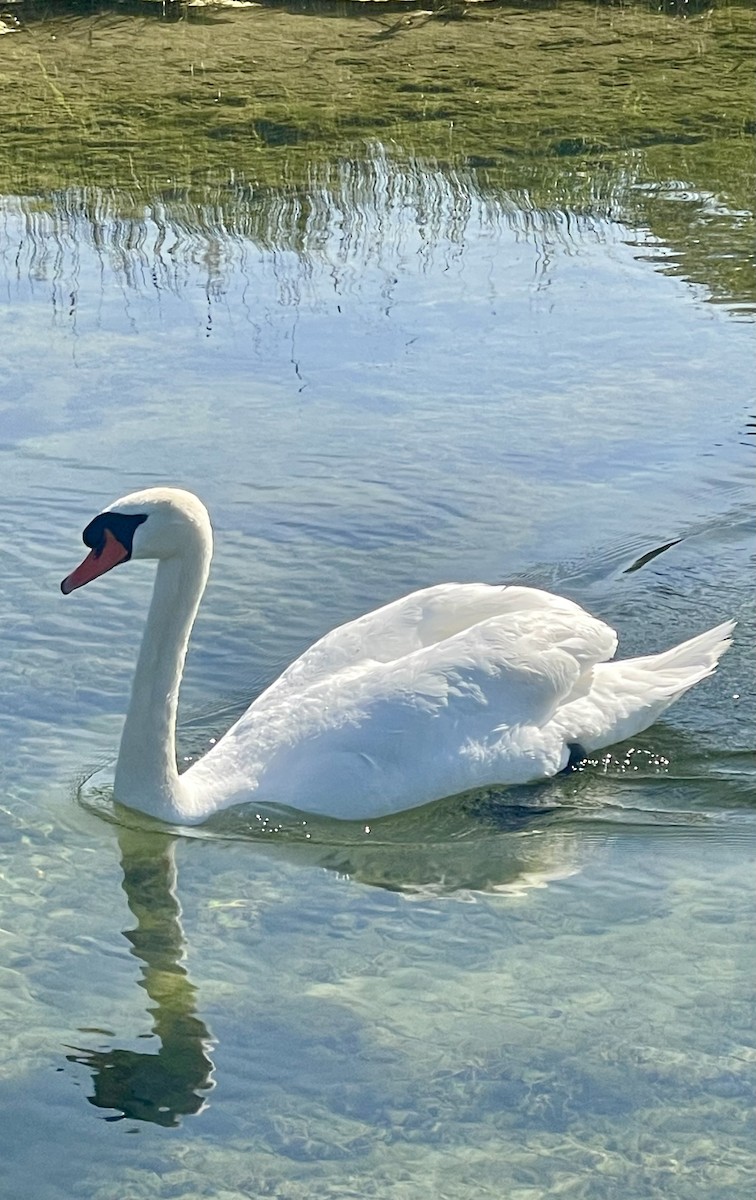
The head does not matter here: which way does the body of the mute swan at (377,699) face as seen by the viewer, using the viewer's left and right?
facing to the left of the viewer
